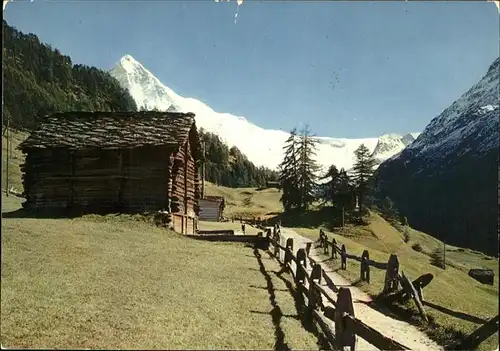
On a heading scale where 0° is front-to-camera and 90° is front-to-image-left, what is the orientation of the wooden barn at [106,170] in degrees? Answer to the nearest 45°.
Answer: approximately 270°

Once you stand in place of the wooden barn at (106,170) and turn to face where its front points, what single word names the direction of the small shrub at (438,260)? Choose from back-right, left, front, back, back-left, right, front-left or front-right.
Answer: front
